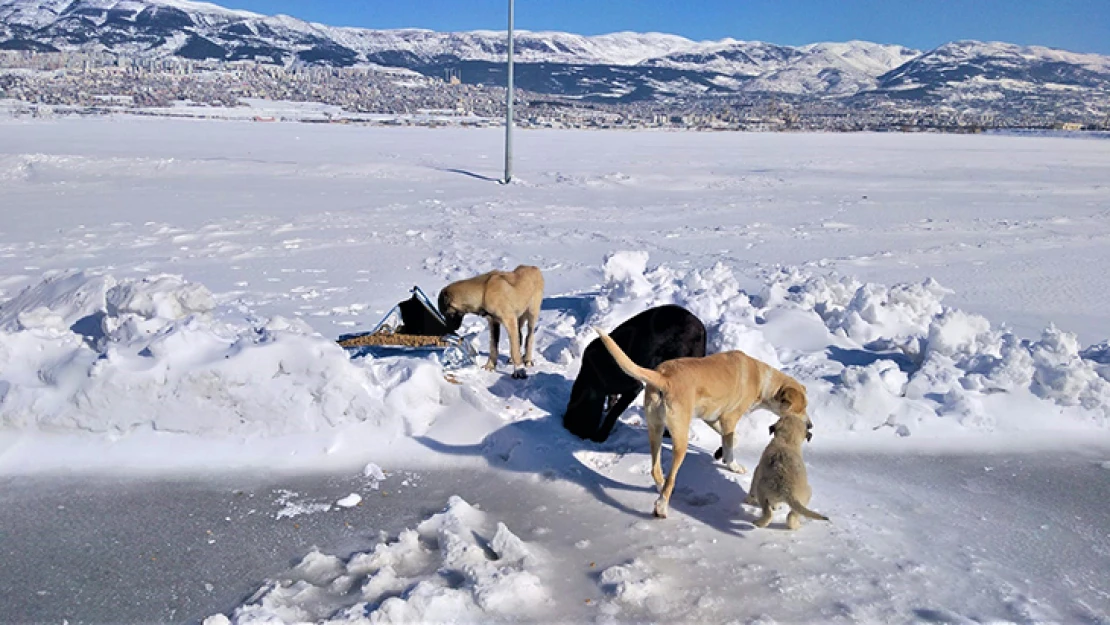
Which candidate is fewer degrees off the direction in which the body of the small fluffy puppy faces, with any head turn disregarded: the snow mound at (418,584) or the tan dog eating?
the tan dog eating

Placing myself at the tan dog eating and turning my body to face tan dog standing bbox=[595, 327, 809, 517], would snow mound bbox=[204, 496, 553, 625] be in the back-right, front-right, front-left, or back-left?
front-right

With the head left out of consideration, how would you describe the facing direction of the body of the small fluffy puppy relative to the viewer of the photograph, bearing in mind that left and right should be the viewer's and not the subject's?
facing away from the viewer

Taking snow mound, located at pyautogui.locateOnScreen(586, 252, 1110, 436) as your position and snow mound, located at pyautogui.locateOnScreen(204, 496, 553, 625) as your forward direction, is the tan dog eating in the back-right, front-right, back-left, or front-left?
front-right

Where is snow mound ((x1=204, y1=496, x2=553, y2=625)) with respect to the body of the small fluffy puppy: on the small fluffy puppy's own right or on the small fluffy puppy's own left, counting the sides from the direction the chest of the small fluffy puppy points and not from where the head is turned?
on the small fluffy puppy's own left

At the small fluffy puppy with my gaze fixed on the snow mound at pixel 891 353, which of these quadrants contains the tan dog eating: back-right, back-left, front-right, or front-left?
front-left

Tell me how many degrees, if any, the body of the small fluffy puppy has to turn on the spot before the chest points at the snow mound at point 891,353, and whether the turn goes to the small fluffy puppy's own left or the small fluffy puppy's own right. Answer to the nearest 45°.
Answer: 0° — it already faces it

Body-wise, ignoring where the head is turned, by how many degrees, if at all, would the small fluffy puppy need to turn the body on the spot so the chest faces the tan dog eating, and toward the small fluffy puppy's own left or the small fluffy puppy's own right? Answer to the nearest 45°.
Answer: approximately 45° to the small fluffy puppy's own left

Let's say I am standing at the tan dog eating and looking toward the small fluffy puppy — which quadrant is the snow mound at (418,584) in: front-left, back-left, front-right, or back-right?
front-right
